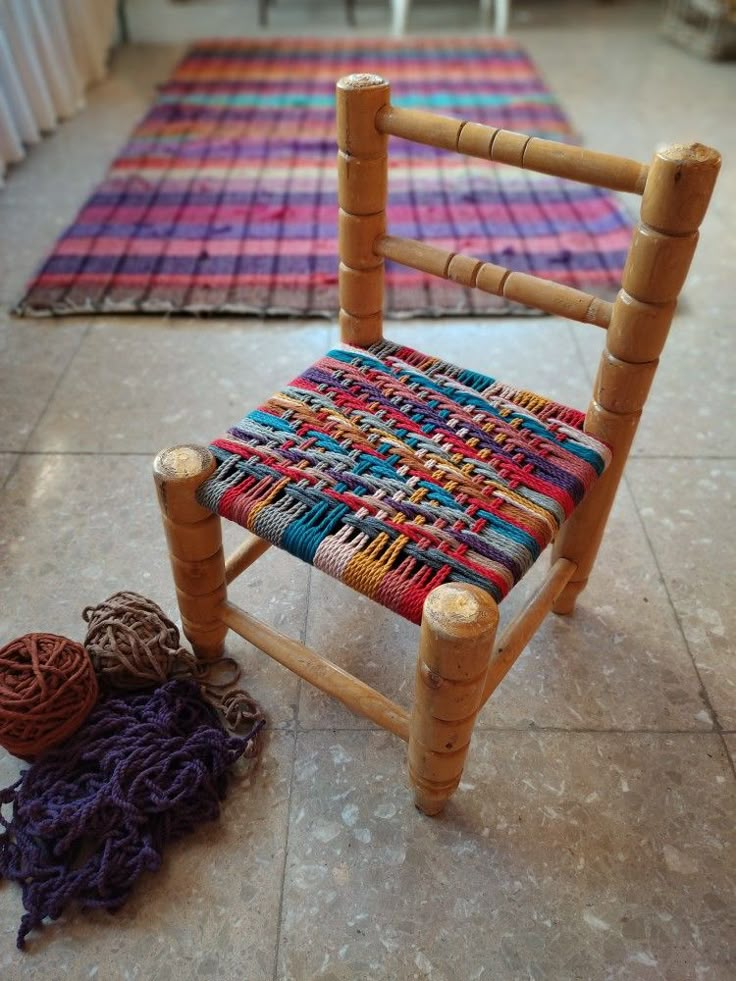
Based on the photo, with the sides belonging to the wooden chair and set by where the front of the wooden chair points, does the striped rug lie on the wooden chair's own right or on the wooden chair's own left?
on the wooden chair's own right

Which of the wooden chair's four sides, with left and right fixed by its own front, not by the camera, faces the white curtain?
right

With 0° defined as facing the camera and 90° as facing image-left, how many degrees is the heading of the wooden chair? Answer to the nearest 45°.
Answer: approximately 45°
